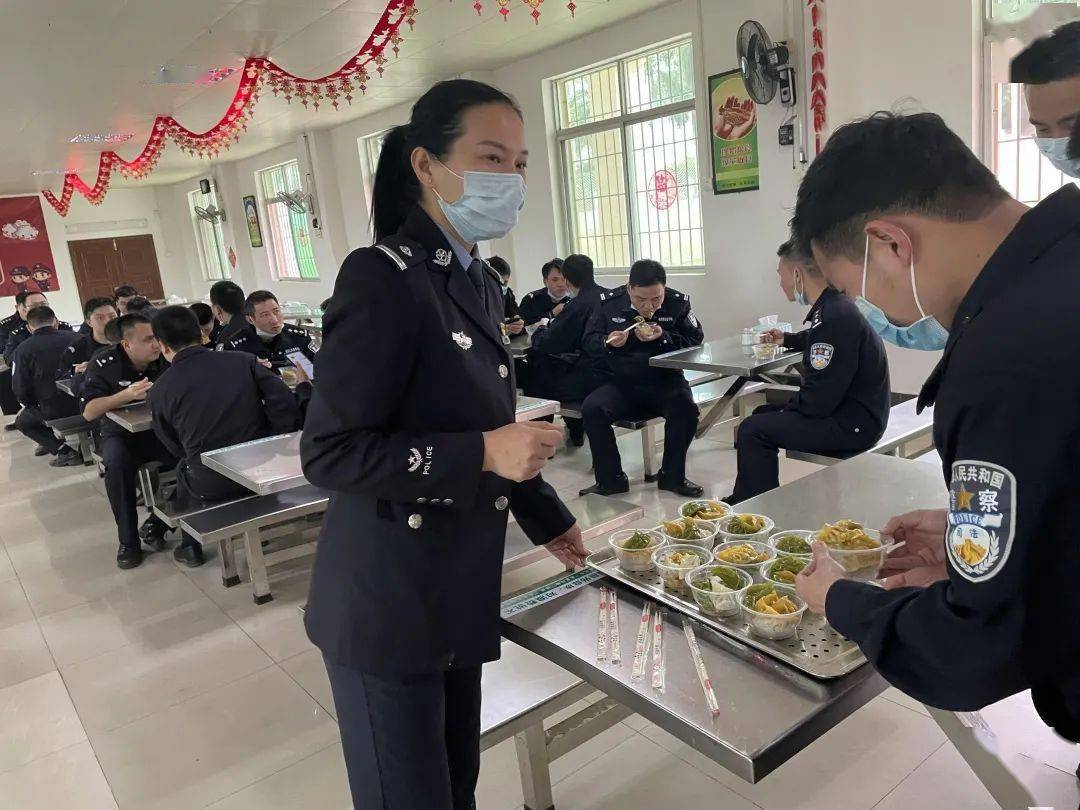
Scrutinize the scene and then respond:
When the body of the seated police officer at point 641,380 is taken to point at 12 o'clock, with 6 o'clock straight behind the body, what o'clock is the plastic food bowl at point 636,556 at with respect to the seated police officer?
The plastic food bowl is roughly at 12 o'clock from the seated police officer.

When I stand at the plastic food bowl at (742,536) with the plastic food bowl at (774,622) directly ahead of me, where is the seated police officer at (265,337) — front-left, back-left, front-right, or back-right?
back-right

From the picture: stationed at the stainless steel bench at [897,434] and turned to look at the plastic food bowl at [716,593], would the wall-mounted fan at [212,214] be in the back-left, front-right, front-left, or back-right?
back-right

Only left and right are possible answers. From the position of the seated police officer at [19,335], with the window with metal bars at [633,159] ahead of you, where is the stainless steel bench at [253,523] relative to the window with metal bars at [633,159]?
right

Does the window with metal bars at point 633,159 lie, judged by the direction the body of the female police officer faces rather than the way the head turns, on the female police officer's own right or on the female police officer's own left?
on the female police officer's own left

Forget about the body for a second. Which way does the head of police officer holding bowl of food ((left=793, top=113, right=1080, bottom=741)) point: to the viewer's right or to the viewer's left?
to the viewer's left

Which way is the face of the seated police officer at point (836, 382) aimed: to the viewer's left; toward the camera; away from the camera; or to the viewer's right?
to the viewer's left

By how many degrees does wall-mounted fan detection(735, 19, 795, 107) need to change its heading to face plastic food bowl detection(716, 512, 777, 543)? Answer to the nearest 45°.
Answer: approximately 45° to its left
